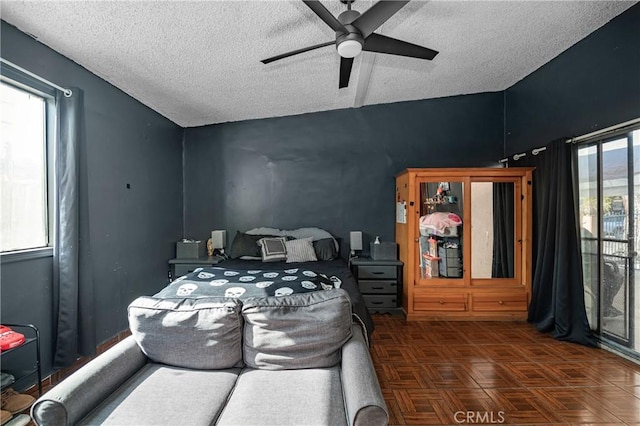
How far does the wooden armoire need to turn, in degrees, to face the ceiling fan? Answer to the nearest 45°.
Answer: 0° — it already faces it

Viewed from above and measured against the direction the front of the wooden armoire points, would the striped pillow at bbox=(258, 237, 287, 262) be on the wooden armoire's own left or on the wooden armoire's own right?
on the wooden armoire's own right

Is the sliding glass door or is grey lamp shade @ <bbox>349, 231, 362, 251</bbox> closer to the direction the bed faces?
the sliding glass door

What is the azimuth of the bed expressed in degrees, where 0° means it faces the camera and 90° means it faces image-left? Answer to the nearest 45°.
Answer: approximately 0°
